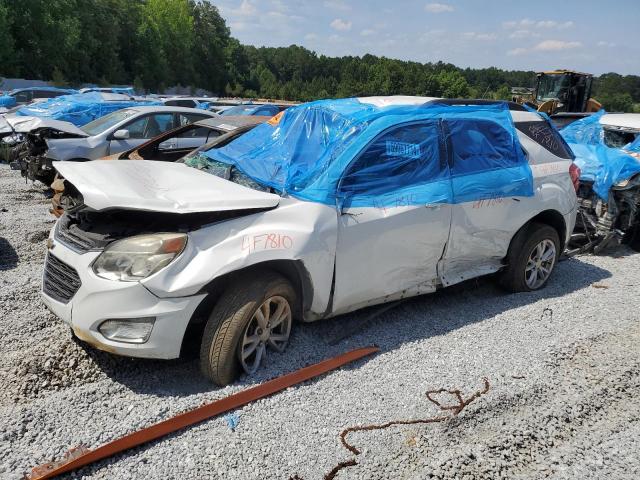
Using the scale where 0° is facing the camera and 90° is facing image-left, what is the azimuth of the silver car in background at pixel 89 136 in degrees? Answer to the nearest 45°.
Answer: approximately 45°

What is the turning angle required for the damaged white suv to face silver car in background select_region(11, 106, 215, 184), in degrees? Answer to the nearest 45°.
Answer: approximately 90° to its right

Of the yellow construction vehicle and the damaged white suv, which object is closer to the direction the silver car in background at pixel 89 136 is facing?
the damaged white suv

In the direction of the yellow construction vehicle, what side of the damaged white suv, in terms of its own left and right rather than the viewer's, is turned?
back

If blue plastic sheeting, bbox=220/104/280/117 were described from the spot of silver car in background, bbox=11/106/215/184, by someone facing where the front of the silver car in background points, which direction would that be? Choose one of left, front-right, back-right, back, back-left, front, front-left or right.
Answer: back

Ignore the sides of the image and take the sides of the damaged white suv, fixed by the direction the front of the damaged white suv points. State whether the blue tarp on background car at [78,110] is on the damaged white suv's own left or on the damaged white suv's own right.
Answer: on the damaged white suv's own right

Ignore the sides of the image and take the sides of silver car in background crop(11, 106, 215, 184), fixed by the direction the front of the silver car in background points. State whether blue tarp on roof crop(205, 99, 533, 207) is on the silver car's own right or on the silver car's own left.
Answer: on the silver car's own left

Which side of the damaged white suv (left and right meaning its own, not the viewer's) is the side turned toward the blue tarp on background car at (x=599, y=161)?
back

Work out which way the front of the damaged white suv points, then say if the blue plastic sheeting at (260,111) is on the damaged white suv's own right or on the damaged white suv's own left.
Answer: on the damaged white suv's own right

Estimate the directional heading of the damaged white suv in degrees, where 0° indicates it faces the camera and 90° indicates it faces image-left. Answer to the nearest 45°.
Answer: approximately 45°

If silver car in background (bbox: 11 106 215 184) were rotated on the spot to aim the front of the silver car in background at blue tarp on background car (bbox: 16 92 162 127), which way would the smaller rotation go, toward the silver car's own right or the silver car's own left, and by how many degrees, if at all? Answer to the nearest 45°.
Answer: approximately 135° to the silver car's own right
